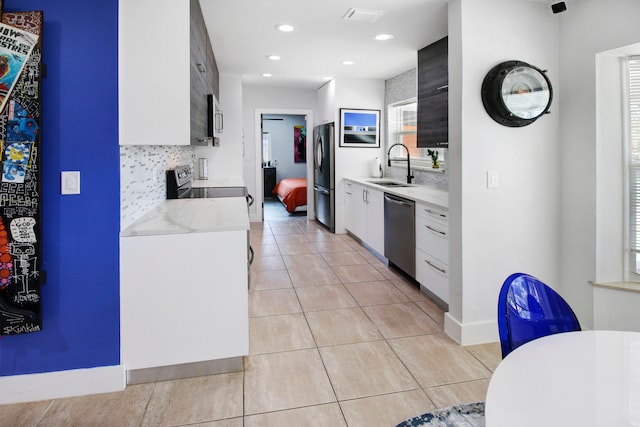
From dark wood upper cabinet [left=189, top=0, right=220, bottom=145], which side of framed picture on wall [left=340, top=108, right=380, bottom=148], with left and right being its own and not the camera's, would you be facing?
front

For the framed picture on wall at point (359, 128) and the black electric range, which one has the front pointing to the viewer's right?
the black electric range

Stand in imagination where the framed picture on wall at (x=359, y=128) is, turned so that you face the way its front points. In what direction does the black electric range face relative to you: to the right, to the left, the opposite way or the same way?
to the left

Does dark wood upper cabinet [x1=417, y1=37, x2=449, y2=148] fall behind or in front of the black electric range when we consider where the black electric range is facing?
in front

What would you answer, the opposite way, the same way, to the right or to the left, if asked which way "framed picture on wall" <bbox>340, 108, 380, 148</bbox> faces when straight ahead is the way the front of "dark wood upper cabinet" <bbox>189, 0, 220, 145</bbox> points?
to the right

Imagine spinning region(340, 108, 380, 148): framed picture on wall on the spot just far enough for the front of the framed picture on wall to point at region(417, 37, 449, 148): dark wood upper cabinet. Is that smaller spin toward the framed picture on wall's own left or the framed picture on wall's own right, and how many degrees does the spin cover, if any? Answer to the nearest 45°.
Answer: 0° — it already faces it

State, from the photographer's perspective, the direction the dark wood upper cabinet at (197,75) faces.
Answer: facing to the right of the viewer

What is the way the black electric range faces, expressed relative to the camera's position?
facing to the right of the viewer

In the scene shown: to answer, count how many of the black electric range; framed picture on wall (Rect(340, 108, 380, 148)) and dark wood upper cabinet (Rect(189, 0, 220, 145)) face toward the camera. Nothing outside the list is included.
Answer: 1
